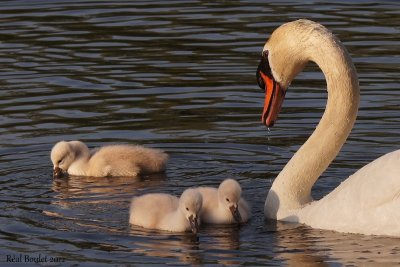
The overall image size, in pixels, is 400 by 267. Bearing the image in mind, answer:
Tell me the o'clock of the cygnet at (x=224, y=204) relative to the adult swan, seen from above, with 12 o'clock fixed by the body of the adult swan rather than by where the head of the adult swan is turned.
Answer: The cygnet is roughly at 11 o'clock from the adult swan.

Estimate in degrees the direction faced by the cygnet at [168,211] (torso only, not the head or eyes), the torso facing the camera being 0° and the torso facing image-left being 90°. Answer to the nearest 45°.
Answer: approximately 315°

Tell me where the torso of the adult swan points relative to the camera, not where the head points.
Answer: to the viewer's left

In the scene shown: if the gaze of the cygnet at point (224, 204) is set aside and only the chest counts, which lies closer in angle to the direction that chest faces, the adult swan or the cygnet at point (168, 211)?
the adult swan

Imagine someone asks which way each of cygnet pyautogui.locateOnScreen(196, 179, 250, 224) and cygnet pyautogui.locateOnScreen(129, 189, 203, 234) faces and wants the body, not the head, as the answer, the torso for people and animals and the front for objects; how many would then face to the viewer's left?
0

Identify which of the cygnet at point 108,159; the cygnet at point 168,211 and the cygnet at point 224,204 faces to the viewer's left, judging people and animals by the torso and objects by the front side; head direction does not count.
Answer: the cygnet at point 108,159

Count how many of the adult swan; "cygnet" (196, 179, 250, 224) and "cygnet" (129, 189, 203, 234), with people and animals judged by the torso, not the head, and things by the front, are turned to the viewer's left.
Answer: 1

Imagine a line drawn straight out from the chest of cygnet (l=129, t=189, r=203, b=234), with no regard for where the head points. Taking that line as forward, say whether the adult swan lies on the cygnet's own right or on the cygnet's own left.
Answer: on the cygnet's own left

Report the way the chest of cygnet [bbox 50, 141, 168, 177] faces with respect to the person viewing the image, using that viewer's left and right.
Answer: facing to the left of the viewer

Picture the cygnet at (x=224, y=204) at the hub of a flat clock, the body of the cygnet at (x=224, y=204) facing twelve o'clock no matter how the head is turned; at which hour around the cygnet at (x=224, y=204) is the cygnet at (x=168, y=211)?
the cygnet at (x=168, y=211) is roughly at 4 o'clock from the cygnet at (x=224, y=204).

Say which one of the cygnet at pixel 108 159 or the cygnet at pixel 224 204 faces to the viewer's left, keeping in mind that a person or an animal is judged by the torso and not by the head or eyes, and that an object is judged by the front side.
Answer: the cygnet at pixel 108 159
